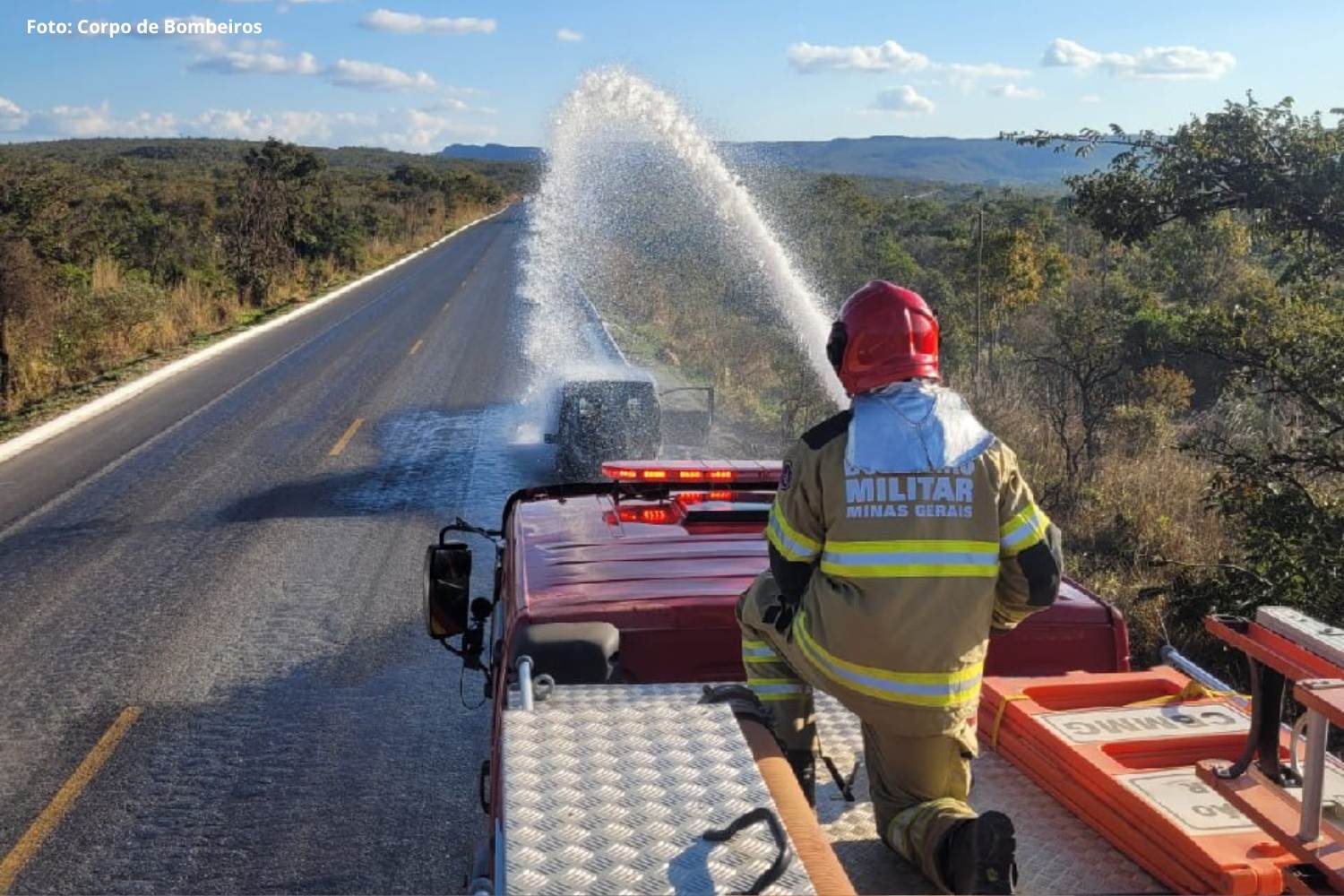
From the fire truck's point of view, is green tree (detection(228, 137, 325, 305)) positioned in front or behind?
in front

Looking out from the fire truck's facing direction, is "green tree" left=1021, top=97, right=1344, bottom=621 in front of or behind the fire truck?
in front

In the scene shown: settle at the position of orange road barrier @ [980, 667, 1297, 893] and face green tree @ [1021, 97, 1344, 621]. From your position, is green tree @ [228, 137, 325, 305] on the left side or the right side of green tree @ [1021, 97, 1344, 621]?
left

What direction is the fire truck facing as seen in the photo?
away from the camera
